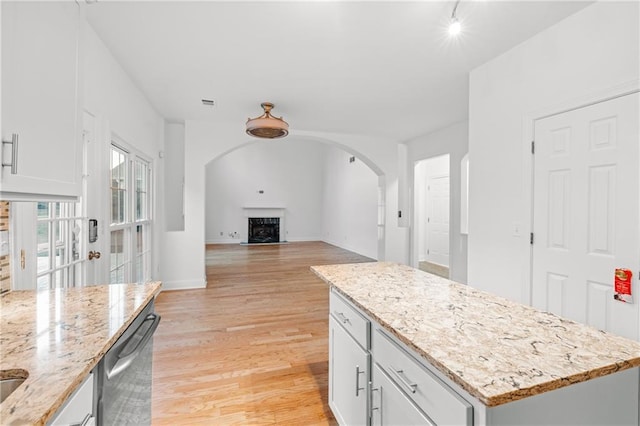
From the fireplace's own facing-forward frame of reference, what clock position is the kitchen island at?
The kitchen island is roughly at 12 o'clock from the fireplace.

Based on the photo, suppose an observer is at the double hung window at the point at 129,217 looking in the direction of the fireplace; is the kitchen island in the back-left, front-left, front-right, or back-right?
back-right

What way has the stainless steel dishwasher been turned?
to the viewer's right

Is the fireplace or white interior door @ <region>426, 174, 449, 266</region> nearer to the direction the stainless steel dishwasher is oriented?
the white interior door

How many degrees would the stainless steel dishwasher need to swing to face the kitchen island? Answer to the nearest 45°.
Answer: approximately 45° to its right

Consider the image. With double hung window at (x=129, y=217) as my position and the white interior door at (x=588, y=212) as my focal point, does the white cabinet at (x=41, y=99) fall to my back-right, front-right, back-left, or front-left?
front-right

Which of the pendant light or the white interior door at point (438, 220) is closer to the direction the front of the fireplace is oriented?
the pendant light

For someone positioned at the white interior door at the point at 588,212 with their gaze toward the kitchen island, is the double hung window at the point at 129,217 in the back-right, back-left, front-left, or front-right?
front-right

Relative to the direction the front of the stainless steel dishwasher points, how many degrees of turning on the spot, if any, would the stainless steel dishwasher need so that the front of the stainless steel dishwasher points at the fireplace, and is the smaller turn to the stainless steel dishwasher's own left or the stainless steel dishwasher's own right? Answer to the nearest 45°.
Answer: approximately 45° to the stainless steel dishwasher's own left

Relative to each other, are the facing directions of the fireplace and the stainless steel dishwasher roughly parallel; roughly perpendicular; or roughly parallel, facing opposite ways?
roughly perpendicular

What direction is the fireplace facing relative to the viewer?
toward the camera

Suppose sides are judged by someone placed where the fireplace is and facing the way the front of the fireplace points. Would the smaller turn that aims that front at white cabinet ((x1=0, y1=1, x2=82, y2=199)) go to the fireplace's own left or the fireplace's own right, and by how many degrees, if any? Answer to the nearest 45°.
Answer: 0° — it already faces it

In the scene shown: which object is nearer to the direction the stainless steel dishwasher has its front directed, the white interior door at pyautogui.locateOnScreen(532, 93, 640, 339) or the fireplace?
the white interior door

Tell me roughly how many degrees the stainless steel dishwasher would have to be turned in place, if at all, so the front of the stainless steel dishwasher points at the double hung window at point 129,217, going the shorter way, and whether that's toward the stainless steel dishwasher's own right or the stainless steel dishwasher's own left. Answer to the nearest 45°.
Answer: approximately 90° to the stainless steel dishwasher's own left

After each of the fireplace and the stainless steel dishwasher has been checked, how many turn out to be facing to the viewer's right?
1
